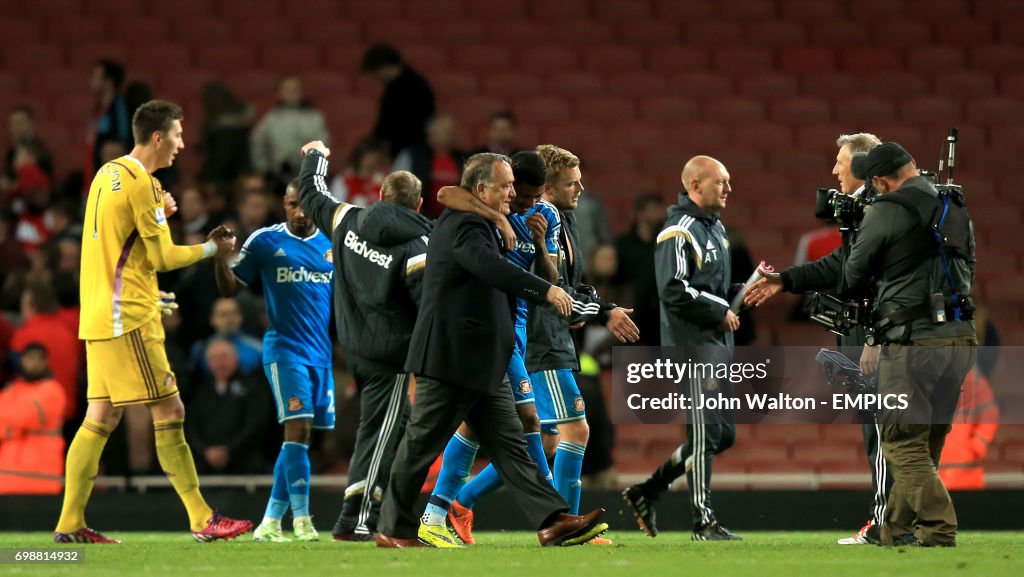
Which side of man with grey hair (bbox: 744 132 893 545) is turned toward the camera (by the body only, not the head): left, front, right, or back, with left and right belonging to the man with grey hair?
left

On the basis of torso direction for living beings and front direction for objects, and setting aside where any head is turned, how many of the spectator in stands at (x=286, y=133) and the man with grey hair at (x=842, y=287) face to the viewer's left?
1

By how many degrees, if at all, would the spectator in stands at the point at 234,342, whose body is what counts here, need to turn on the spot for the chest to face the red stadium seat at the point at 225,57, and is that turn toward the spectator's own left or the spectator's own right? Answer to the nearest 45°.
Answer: approximately 180°

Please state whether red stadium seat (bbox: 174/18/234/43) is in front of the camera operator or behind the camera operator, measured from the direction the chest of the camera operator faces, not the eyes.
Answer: in front

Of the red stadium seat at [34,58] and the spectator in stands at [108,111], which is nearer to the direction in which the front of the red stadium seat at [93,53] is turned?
the spectator in stands

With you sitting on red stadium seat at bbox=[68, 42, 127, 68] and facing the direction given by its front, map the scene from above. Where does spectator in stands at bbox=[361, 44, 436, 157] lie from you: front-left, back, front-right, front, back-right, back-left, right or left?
front-left

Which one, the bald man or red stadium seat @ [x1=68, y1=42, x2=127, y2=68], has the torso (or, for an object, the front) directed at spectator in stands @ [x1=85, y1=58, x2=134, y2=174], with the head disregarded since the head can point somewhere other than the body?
the red stadium seat

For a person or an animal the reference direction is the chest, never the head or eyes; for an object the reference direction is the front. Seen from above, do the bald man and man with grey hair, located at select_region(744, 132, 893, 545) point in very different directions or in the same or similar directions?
very different directions

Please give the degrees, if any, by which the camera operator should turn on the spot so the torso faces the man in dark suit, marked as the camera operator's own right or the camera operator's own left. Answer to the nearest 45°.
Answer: approximately 45° to the camera operator's own left

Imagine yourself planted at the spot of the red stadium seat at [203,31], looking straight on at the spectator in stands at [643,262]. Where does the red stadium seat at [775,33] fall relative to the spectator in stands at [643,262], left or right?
left

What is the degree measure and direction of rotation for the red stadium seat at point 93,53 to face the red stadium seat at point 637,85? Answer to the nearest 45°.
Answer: approximately 90° to its left

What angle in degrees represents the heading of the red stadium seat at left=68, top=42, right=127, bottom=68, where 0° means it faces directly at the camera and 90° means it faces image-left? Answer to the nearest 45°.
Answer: approximately 0°

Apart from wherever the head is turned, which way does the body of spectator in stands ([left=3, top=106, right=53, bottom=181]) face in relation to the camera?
toward the camera
